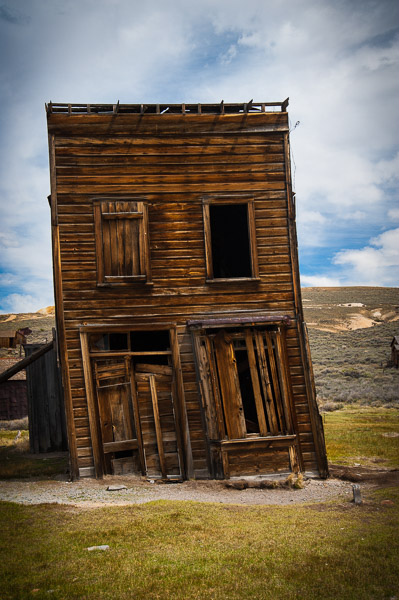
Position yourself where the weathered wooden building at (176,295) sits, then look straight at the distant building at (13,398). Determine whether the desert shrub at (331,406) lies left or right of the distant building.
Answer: right

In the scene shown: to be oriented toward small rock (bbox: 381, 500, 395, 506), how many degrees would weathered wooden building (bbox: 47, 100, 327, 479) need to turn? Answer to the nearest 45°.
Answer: approximately 45° to its left

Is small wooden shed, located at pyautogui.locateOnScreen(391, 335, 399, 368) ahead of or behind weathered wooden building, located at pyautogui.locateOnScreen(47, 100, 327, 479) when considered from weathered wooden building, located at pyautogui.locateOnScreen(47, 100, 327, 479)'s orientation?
behind

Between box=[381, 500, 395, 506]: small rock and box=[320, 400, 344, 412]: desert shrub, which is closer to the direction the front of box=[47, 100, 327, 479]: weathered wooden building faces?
the small rock

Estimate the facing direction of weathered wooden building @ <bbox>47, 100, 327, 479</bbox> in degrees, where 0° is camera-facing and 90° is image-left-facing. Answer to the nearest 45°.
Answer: approximately 0°

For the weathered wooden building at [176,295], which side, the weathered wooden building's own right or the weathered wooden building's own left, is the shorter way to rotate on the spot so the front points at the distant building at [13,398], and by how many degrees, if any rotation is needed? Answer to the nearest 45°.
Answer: approximately 135° to the weathered wooden building's own right
